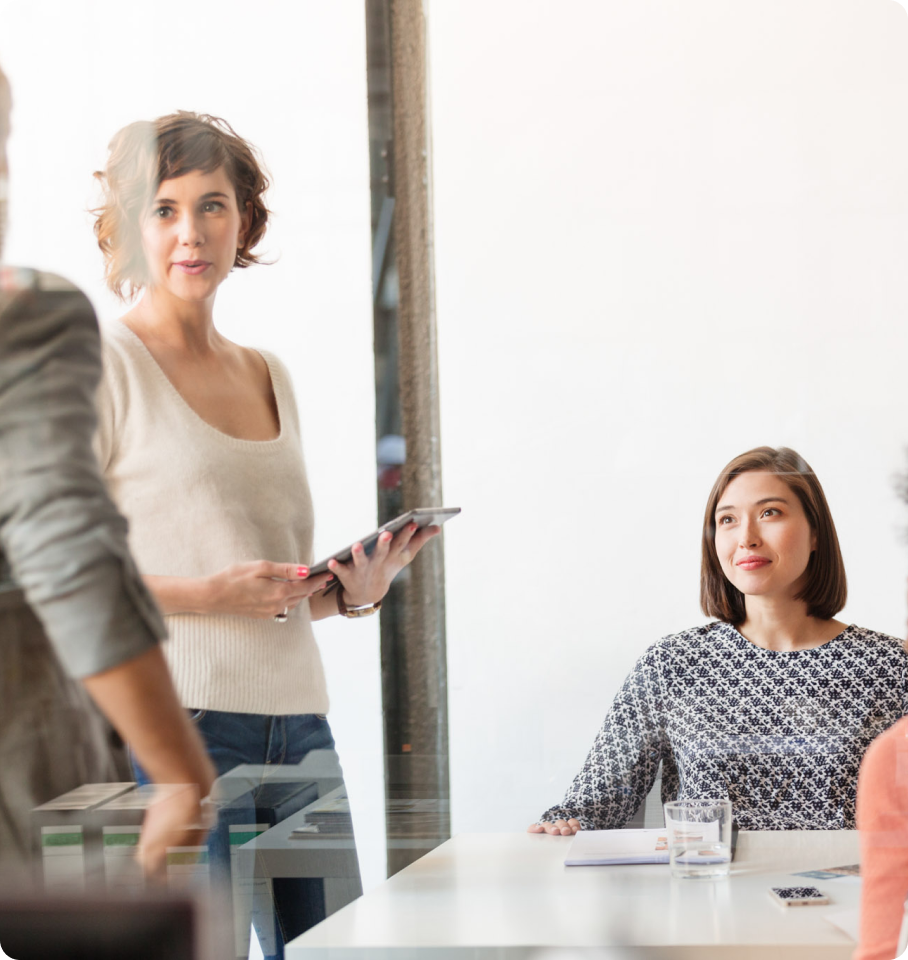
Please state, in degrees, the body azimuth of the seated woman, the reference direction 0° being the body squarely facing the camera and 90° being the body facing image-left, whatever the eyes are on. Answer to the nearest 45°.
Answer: approximately 0°

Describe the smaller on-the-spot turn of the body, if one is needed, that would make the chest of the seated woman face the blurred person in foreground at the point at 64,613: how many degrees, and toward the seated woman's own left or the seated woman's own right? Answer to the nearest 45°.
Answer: approximately 90° to the seated woman's own right

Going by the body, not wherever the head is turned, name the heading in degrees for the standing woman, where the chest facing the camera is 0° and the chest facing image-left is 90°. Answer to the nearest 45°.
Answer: approximately 315°
